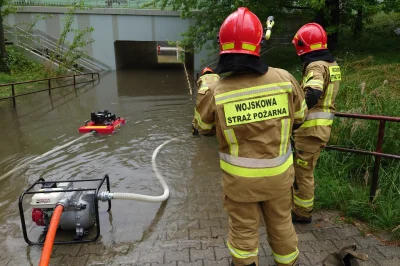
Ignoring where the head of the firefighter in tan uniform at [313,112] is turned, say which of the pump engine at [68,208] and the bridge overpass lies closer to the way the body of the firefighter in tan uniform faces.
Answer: the bridge overpass

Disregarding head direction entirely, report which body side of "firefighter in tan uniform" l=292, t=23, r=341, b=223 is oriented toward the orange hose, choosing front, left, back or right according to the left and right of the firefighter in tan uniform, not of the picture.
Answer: left

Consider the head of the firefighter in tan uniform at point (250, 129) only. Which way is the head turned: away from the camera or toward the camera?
away from the camera

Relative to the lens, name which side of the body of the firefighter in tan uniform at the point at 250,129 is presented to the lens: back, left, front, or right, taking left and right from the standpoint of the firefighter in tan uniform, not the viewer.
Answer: back

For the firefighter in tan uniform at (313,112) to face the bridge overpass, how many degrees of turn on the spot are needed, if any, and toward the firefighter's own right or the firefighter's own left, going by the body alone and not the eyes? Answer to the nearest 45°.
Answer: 0° — they already face it

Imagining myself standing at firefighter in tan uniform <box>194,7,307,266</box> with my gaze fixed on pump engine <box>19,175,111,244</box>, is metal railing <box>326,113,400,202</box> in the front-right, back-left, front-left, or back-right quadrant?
back-right

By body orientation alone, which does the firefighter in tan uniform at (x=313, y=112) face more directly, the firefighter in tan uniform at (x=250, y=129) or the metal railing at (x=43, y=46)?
the metal railing

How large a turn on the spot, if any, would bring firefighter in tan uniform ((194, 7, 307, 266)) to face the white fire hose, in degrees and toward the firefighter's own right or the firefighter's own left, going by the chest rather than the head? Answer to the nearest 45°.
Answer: approximately 45° to the firefighter's own left

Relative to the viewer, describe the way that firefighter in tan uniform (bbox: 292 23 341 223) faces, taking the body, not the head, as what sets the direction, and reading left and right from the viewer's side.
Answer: facing away from the viewer and to the left of the viewer

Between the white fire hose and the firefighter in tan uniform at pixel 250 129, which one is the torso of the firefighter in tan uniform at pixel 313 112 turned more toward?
the white fire hose

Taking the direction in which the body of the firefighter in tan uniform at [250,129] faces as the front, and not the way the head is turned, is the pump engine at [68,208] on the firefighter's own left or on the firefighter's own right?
on the firefighter's own left

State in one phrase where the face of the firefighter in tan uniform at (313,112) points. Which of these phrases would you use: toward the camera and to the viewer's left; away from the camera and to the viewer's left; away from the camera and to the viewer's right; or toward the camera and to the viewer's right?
away from the camera and to the viewer's left

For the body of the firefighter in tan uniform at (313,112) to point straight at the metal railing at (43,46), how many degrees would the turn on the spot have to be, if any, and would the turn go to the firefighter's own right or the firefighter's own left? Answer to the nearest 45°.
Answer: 0° — they already face it

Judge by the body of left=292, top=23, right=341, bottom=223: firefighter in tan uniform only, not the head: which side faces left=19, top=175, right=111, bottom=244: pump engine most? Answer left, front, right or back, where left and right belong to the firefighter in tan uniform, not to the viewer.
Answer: left

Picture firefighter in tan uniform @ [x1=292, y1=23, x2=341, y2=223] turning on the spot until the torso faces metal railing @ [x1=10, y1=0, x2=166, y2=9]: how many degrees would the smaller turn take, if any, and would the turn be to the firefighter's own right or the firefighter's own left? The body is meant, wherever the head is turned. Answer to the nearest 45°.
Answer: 0° — they already face it

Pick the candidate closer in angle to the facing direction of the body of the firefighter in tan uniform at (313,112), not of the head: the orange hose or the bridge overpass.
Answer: the bridge overpass
